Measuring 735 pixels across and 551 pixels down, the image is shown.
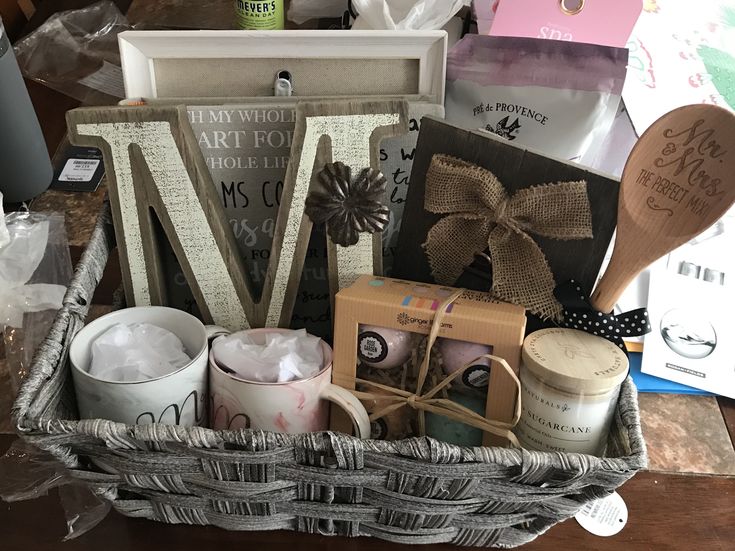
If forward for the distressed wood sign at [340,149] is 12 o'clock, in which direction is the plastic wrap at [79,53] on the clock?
The plastic wrap is roughly at 5 o'clock from the distressed wood sign.

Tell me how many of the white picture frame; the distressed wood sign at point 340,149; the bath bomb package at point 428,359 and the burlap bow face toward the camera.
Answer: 4

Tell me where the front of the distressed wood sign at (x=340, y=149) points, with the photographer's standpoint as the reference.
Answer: facing the viewer

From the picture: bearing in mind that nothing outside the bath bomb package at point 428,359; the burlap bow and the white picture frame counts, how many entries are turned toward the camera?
3

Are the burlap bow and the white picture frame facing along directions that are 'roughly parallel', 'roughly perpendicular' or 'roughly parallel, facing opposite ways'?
roughly parallel

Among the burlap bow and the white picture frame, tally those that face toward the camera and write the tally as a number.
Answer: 2

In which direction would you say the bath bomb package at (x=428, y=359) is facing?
toward the camera

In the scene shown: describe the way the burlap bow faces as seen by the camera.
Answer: facing the viewer

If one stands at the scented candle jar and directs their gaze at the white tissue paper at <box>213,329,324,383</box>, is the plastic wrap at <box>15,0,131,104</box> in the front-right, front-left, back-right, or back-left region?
front-right

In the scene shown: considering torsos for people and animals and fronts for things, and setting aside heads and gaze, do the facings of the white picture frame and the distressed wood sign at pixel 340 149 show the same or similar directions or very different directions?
same or similar directions

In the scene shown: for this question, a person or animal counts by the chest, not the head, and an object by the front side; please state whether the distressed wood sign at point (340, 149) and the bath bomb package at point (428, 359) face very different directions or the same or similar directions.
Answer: same or similar directions
